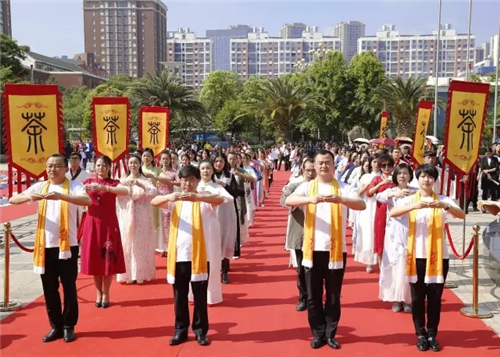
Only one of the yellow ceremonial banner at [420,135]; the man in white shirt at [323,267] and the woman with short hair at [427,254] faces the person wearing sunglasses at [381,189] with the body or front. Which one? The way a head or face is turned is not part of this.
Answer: the yellow ceremonial banner

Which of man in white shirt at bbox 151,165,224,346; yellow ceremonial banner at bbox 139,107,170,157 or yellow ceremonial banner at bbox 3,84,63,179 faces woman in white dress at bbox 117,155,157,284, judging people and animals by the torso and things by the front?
yellow ceremonial banner at bbox 139,107,170,157

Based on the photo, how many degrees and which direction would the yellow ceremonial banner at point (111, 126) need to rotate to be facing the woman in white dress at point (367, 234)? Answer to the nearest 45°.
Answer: approximately 45° to its left

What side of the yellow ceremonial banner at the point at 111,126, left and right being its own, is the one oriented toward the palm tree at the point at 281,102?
back

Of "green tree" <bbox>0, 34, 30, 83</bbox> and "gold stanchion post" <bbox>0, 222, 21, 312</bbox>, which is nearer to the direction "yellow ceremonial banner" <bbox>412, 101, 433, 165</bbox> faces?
the gold stanchion post

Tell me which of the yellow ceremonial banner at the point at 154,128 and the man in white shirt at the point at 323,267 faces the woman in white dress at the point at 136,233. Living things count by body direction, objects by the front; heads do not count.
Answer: the yellow ceremonial banner

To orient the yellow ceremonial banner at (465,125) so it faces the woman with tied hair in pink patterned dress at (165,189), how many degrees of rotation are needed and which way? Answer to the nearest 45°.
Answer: approximately 90° to its right
